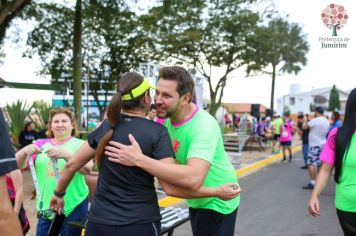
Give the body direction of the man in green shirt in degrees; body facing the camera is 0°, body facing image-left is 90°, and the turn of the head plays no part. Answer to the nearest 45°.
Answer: approximately 45°

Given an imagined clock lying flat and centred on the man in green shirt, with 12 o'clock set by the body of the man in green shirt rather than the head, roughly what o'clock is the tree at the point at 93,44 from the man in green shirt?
The tree is roughly at 4 o'clock from the man in green shirt.

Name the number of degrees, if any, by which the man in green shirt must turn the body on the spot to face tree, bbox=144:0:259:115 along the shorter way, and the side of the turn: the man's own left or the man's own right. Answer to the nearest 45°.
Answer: approximately 135° to the man's own right

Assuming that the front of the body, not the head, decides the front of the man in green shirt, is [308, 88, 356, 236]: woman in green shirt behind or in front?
behind
